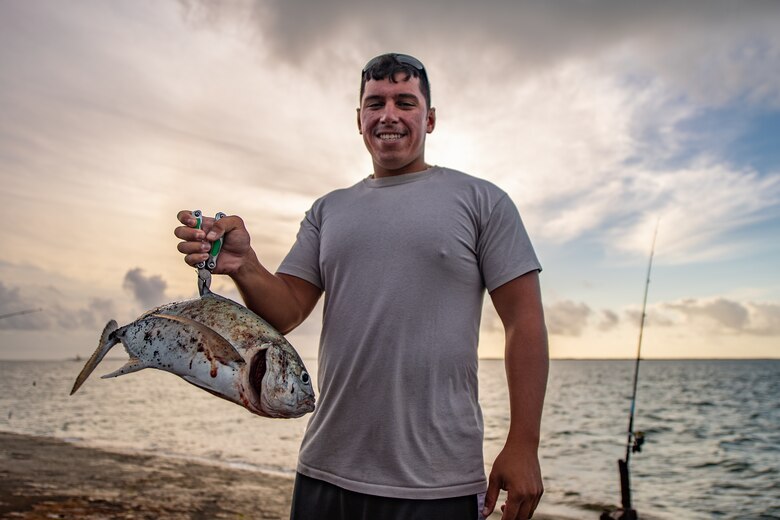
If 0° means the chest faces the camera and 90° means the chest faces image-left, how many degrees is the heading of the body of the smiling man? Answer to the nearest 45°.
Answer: approximately 0°
